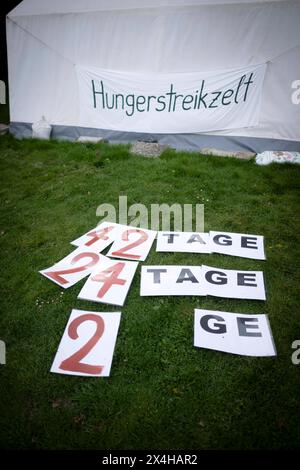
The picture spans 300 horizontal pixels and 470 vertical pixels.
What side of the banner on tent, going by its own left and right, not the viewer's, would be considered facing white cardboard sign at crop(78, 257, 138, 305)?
front

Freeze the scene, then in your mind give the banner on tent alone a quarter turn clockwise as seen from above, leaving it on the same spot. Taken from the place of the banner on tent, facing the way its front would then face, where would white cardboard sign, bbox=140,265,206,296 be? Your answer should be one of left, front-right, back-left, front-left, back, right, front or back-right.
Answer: left

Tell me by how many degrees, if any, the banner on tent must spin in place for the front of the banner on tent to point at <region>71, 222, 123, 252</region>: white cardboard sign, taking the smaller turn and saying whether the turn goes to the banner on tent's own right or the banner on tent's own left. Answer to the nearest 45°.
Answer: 0° — it already faces it

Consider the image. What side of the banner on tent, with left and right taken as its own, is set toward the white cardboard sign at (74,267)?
front

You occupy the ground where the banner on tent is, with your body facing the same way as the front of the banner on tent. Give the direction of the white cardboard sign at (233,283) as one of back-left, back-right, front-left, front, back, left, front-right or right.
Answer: front

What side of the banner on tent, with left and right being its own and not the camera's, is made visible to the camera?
front

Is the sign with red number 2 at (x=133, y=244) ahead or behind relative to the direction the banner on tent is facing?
ahead

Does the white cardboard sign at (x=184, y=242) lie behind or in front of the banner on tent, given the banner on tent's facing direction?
in front

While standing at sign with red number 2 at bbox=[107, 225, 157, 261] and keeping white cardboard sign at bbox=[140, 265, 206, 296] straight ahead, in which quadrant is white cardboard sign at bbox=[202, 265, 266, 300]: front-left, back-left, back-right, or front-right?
front-left

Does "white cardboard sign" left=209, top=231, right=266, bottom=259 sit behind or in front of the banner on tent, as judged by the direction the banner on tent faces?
in front

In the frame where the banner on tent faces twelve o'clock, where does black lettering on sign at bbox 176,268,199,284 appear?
The black lettering on sign is roughly at 12 o'clock from the banner on tent.
